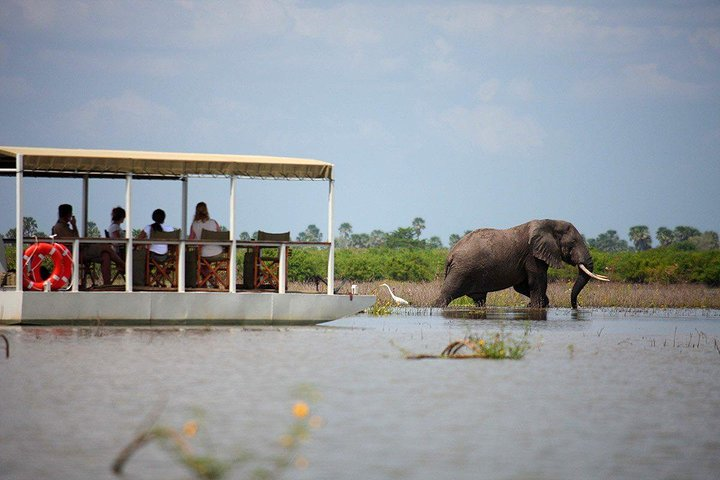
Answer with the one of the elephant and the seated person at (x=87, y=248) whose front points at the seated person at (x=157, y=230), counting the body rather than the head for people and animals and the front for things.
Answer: the seated person at (x=87, y=248)

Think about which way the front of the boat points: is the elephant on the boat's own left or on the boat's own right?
on the boat's own left

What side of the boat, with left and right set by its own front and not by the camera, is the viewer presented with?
right

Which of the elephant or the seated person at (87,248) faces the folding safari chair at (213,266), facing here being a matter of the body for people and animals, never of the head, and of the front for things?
the seated person

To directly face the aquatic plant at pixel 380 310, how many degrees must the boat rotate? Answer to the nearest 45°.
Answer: approximately 45° to its left

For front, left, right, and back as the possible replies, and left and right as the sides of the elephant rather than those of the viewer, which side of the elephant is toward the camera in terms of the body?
right

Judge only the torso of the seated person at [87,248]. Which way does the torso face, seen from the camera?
to the viewer's right
